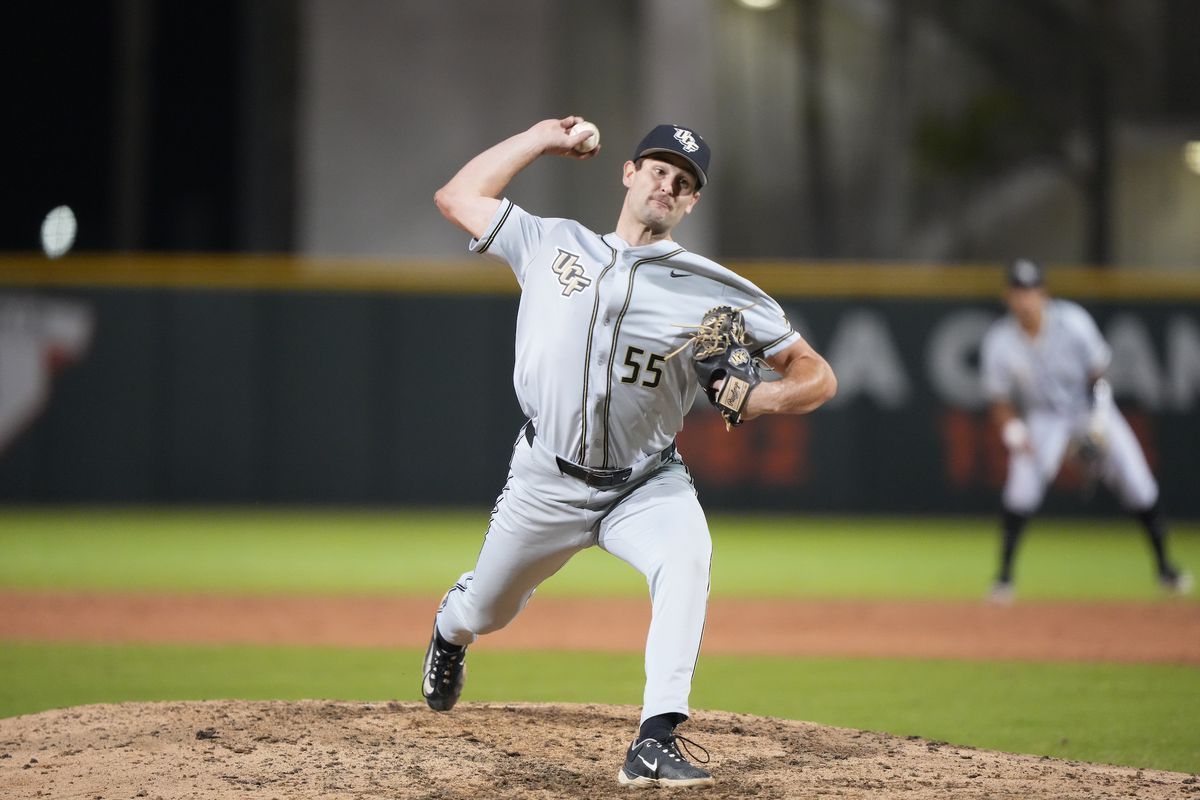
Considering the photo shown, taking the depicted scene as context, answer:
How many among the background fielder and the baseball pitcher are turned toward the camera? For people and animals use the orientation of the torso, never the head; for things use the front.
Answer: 2

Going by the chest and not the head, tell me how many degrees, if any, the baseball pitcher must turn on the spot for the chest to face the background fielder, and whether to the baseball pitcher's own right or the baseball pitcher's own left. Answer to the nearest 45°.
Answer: approximately 135° to the baseball pitcher's own left

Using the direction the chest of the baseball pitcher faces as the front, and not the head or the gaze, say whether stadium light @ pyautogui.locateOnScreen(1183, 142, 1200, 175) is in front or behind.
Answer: behind

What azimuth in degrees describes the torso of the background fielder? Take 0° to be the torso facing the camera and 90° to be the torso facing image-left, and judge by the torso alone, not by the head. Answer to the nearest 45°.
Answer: approximately 0°

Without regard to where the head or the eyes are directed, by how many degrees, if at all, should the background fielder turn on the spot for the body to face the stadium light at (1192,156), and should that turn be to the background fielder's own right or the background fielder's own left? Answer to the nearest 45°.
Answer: approximately 180°

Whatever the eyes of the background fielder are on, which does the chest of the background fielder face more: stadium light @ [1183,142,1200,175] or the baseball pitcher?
the baseball pitcher

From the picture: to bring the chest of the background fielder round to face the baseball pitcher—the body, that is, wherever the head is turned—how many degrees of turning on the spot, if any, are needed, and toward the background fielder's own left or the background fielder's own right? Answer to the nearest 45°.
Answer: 0° — they already face them
